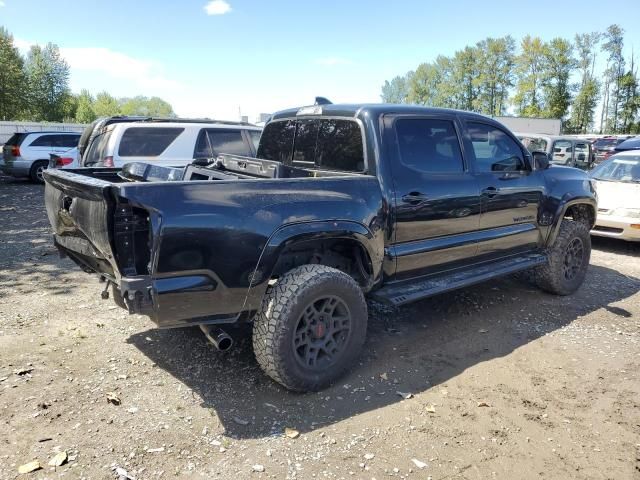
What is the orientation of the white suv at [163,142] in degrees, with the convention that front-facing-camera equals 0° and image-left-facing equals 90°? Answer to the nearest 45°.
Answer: approximately 225°

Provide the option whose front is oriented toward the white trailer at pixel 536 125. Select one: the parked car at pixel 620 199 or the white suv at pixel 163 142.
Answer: the white suv

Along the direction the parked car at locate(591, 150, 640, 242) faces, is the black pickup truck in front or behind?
in front

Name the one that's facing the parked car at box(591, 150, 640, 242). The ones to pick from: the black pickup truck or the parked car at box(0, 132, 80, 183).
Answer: the black pickup truck

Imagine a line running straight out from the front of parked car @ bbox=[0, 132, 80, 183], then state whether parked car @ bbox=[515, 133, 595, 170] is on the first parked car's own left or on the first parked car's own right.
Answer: on the first parked car's own right

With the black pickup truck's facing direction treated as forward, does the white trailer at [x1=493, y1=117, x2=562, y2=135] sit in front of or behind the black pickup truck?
in front

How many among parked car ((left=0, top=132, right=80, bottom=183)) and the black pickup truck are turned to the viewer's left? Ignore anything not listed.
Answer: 0

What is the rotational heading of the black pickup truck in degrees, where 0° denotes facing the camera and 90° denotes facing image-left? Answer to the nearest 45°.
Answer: approximately 225°

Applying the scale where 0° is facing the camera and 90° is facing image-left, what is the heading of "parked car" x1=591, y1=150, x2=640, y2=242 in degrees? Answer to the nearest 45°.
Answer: approximately 45°

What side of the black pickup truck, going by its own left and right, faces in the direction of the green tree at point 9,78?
left
